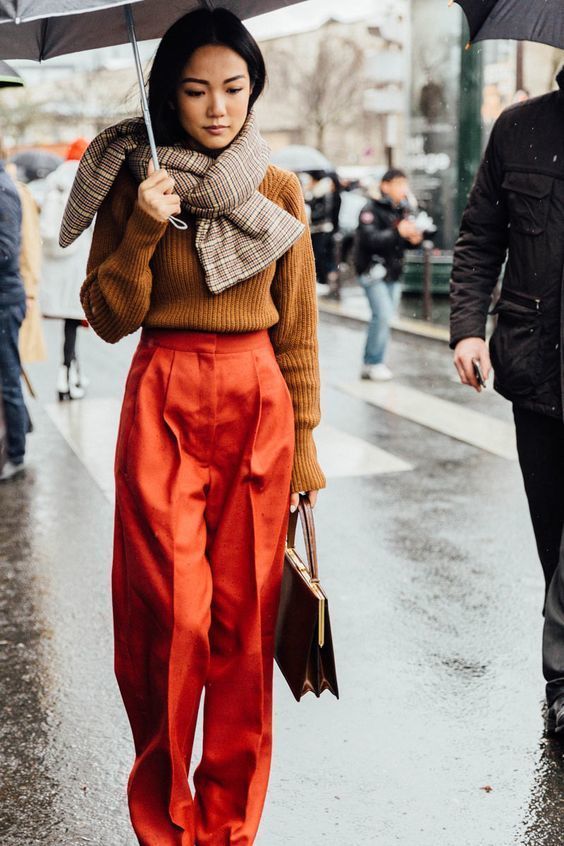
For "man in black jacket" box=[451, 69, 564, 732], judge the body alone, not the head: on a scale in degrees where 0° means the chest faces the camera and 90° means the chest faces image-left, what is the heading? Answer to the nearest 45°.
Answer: approximately 0°

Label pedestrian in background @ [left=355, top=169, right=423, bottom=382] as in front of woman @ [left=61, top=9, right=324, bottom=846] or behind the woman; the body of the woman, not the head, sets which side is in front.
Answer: behind

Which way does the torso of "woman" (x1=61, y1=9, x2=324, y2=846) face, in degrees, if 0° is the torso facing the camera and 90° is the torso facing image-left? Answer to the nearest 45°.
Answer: approximately 0°

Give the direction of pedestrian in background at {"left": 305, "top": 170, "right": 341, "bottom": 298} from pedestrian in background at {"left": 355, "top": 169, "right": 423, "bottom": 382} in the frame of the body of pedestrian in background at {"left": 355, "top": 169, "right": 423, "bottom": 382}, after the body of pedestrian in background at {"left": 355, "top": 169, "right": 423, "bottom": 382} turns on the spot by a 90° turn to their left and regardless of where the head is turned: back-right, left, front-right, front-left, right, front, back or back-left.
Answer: front-left

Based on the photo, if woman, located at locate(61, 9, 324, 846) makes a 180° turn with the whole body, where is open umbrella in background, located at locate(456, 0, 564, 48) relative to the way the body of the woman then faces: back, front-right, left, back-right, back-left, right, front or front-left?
front-right
